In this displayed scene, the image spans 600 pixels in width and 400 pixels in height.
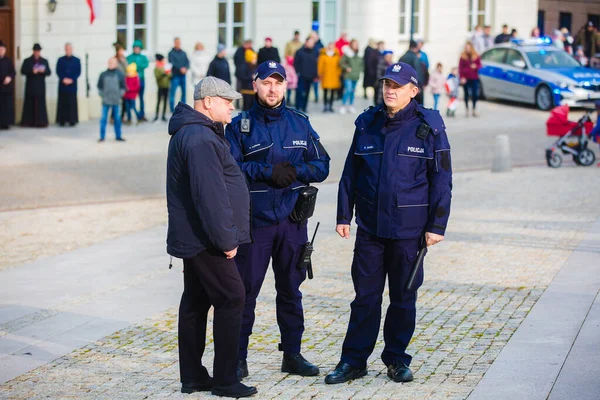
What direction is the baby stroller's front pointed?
to the viewer's left

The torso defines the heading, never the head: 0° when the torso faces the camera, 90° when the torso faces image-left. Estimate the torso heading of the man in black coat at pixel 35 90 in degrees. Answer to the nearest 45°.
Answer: approximately 0°

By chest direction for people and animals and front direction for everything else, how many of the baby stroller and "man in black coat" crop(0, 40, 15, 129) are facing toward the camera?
1

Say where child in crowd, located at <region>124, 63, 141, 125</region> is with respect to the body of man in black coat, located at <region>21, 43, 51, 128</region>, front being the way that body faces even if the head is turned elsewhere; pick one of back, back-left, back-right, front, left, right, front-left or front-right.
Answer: left

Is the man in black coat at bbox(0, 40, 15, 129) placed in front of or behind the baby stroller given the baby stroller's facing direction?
in front

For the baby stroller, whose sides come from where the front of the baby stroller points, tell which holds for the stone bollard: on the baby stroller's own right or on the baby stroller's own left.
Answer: on the baby stroller's own left

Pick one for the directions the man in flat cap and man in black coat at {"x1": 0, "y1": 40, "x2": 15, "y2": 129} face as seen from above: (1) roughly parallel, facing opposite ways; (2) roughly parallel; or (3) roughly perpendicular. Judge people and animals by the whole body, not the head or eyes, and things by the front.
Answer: roughly perpendicular

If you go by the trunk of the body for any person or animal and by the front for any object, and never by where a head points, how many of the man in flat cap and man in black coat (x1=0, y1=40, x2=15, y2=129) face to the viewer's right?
1

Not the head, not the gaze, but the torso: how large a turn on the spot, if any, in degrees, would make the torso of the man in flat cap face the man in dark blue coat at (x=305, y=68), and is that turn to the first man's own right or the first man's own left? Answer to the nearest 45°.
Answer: approximately 90° to the first man's own left

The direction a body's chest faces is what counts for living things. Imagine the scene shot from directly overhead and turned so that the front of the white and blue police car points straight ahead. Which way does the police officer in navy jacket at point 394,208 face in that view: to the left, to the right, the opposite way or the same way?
to the right

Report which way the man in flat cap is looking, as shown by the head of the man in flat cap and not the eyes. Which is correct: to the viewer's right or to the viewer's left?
to the viewer's right

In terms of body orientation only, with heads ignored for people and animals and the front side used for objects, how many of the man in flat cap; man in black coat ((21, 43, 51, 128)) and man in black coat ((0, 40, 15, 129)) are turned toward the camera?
2

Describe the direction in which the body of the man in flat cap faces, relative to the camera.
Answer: to the viewer's right
